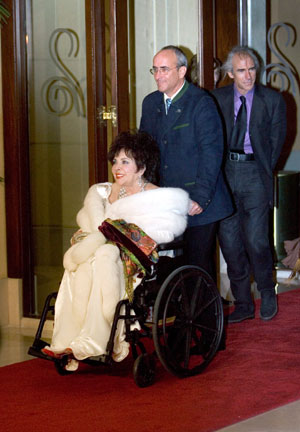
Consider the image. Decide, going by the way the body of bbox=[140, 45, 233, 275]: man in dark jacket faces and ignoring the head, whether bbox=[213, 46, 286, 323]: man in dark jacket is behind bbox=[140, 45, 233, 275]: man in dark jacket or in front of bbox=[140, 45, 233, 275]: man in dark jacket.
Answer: behind

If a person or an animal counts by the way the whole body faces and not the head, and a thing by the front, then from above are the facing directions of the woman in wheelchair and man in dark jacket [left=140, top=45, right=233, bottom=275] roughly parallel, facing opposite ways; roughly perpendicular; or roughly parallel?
roughly parallel

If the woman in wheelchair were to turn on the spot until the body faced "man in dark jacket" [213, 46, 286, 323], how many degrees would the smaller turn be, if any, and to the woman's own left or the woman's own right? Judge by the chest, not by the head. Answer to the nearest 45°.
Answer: approximately 180°

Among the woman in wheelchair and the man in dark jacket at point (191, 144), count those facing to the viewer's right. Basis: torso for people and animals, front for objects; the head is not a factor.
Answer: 0

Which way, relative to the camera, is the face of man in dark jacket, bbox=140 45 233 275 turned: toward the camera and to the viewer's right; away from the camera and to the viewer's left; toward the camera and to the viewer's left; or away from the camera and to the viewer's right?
toward the camera and to the viewer's left

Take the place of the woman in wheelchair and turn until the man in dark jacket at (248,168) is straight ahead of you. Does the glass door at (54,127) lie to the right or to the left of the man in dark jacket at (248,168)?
left

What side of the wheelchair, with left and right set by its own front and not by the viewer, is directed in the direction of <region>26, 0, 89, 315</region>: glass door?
right

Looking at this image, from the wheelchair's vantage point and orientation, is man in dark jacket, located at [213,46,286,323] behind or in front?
behind

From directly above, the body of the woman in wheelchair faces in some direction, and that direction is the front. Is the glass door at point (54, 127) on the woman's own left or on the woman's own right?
on the woman's own right

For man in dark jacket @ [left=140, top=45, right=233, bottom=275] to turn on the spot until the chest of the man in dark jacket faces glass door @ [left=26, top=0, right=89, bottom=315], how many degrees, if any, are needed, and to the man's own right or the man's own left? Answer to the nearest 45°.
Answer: approximately 90° to the man's own right

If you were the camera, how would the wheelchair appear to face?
facing the viewer and to the left of the viewer
